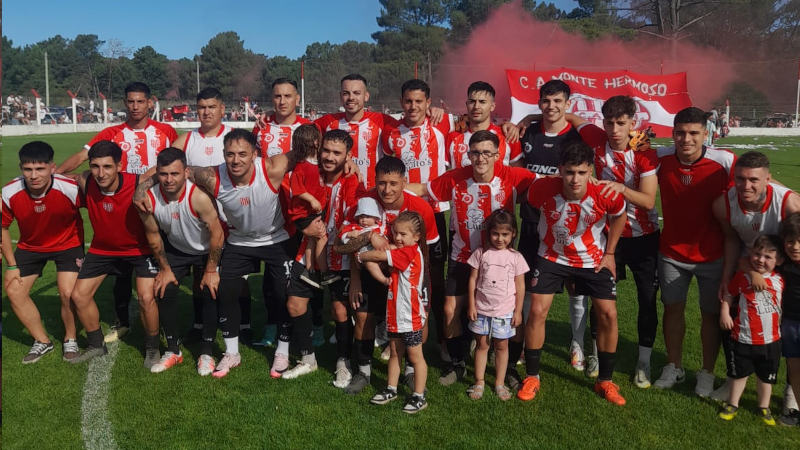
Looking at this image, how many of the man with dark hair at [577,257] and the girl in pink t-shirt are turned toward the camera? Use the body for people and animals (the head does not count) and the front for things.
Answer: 2

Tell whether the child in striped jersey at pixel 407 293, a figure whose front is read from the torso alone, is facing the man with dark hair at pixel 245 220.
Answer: no

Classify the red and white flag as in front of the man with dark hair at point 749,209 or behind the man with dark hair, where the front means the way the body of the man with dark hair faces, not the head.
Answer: behind

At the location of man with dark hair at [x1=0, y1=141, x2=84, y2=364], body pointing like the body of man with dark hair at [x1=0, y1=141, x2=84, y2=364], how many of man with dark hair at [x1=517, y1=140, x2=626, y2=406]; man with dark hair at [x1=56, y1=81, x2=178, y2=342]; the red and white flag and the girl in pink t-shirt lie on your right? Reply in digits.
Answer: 0

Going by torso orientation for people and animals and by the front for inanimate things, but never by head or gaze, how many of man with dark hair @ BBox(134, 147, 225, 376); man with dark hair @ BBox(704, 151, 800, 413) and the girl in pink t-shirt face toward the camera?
3

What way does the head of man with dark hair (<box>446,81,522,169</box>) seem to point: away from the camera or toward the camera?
toward the camera

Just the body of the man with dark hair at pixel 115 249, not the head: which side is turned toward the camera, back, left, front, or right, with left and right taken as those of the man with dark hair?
front

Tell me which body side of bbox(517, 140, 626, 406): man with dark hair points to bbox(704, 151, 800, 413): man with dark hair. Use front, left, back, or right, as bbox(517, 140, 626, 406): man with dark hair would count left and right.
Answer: left

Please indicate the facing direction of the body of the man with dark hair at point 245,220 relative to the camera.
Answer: toward the camera

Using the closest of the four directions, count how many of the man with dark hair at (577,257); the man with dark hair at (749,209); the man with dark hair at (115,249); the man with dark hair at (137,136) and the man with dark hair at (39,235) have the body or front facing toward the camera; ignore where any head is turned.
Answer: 5

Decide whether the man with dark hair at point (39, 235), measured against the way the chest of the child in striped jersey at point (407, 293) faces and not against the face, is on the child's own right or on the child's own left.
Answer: on the child's own right

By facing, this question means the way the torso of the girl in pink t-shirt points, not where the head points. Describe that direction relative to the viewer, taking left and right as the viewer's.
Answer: facing the viewer

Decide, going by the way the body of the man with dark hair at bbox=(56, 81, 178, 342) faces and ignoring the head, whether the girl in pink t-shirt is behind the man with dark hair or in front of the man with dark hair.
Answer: in front

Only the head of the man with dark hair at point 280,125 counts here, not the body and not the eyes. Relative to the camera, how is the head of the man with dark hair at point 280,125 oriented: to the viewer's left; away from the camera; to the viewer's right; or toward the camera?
toward the camera

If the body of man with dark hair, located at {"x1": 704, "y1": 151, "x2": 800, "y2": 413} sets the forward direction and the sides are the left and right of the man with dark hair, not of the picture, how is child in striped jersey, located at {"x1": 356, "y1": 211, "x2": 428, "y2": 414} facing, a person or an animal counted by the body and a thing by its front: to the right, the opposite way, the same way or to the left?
the same way

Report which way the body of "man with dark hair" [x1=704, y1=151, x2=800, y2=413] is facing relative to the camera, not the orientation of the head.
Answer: toward the camera
